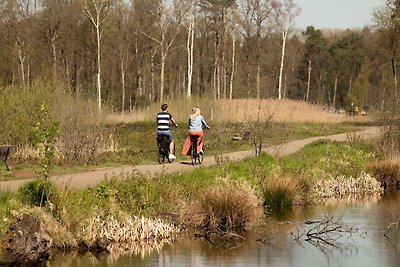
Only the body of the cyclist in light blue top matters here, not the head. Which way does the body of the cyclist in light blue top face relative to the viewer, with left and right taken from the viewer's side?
facing away from the viewer and to the right of the viewer

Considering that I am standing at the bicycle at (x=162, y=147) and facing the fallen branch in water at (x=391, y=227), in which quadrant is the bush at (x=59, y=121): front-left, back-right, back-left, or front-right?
back-right

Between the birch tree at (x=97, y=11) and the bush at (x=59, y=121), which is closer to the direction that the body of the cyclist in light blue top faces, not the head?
the birch tree

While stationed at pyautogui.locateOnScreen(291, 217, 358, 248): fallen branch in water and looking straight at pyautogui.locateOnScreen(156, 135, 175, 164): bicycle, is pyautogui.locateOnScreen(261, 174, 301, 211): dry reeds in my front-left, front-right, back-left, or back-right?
front-right

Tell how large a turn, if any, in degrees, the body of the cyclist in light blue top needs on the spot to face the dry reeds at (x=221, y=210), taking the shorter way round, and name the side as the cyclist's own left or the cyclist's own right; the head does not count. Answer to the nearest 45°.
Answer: approximately 135° to the cyclist's own right

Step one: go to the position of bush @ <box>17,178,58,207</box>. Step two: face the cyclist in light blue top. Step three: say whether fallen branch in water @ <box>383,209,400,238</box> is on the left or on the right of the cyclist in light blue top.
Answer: right
